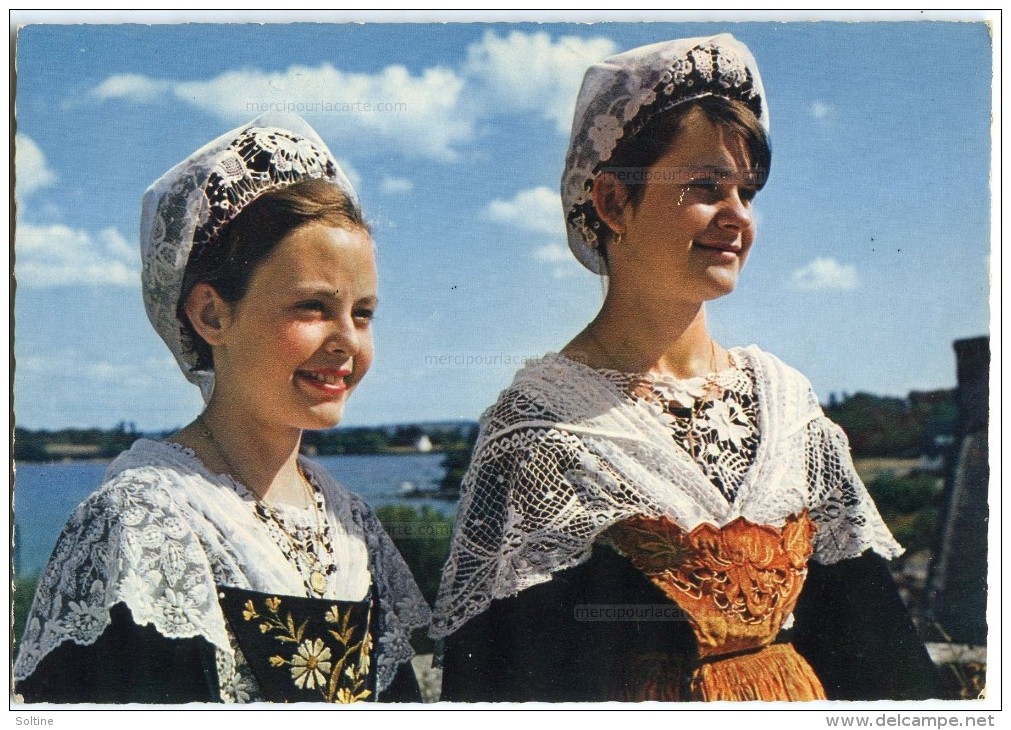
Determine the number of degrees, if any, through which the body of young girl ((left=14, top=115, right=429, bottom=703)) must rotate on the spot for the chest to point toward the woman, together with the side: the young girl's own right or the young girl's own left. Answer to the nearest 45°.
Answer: approximately 45° to the young girl's own left

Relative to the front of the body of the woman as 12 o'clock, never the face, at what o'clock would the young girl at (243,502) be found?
The young girl is roughly at 4 o'clock from the woman.

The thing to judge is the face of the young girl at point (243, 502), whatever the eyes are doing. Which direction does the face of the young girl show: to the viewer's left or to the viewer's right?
to the viewer's right

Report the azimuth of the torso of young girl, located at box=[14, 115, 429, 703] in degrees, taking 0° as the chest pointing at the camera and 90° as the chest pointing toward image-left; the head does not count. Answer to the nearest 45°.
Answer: approximately 315°

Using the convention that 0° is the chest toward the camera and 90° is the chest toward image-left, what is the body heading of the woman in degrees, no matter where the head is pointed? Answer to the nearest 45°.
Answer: approximately 315°
